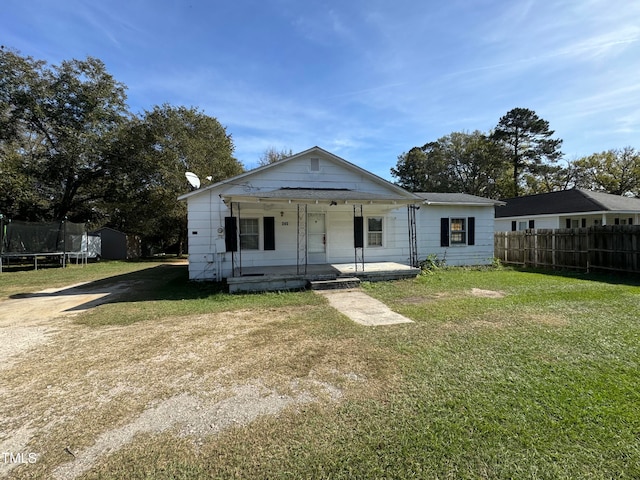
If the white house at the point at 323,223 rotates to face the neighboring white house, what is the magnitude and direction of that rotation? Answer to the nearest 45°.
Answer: approximately 135° to its left

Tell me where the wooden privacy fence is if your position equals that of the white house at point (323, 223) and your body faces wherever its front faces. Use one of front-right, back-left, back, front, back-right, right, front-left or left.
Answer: left

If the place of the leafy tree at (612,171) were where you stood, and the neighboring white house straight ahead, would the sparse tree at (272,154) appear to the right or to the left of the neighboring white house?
right

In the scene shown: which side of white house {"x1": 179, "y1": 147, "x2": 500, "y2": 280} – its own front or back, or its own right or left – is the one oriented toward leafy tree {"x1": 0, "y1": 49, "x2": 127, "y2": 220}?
right

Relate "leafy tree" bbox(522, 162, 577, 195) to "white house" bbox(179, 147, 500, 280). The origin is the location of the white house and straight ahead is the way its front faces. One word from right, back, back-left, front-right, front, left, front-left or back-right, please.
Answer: back-left

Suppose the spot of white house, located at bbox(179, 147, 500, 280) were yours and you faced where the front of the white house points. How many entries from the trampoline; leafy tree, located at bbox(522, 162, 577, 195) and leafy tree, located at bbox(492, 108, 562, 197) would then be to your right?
1

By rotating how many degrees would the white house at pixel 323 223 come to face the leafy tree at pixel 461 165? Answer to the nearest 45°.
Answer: approximately 135° to its left

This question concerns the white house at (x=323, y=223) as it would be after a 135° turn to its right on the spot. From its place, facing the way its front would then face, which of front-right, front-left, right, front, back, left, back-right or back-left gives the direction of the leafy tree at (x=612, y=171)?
right

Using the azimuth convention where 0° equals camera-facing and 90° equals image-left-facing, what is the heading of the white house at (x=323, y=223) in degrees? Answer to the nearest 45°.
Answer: approximately 0°

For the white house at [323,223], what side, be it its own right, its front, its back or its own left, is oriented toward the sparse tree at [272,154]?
back

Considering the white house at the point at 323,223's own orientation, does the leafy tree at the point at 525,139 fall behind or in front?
behind
